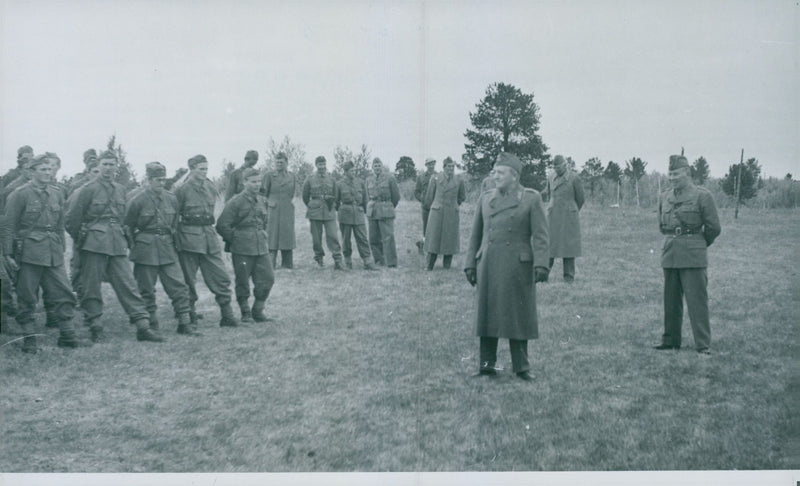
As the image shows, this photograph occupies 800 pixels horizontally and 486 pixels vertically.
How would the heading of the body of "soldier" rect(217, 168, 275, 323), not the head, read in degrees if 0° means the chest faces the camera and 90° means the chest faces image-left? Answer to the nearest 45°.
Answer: approximately 315°

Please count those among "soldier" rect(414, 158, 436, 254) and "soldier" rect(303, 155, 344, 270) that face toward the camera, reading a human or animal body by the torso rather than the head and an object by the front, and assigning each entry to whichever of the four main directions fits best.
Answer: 2

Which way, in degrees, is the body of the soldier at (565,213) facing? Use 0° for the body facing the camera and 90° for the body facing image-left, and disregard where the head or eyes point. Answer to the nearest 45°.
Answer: approximately 45°

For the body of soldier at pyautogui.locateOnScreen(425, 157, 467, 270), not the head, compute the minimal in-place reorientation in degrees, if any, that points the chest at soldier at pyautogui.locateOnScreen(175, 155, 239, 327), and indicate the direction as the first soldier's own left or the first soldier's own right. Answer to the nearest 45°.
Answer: approximately 45° to the first soldier's own right

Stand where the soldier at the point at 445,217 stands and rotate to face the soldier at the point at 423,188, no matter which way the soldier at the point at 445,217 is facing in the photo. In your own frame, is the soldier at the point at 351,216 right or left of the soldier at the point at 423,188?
left

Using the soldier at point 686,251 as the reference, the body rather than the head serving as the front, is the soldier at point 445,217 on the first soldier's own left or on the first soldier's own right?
on the first soldier's own right

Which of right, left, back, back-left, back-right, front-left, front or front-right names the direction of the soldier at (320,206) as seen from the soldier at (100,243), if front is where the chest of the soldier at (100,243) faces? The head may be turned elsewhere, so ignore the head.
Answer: left

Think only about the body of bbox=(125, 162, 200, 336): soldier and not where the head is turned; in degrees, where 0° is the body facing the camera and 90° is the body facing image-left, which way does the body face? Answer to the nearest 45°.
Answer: approximately 315°

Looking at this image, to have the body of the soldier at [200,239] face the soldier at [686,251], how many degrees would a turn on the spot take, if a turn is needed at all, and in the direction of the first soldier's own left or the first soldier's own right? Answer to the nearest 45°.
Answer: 0° — they already face them

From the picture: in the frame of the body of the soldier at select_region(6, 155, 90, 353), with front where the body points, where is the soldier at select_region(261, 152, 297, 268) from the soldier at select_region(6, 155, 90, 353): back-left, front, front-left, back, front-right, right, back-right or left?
left

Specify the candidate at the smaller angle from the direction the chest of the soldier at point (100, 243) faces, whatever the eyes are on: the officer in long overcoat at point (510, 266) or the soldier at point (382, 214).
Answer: the officer in long overcoat

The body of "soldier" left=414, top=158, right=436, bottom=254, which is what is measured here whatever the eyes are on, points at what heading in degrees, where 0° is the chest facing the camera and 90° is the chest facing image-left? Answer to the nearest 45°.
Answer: approximately 0°

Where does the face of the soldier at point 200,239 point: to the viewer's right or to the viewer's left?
to the viewer's right

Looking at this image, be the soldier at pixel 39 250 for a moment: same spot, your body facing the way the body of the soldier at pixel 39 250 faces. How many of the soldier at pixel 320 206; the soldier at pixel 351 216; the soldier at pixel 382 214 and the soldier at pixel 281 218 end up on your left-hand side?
4
